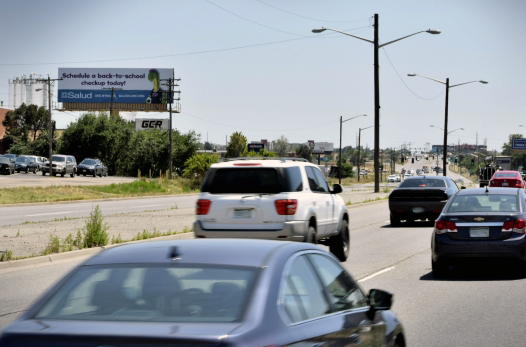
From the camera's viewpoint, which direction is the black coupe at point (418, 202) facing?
away from the camera

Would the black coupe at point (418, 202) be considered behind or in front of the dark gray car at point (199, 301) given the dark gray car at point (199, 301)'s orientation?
in front

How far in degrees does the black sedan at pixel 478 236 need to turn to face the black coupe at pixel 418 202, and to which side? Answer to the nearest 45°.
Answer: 0° — it already faces it

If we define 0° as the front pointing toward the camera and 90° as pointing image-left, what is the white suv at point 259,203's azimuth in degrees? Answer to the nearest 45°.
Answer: approximately 225°

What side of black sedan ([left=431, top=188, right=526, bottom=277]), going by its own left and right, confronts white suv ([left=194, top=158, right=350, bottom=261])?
left

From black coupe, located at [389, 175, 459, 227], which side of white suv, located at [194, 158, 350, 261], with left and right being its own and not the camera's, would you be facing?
front

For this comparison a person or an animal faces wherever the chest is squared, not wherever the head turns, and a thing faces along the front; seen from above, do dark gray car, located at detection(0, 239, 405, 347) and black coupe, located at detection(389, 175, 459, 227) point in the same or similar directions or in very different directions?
same or similar directions

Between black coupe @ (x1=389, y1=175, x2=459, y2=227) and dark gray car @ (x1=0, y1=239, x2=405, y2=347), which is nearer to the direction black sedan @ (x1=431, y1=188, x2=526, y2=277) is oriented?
the black coupe

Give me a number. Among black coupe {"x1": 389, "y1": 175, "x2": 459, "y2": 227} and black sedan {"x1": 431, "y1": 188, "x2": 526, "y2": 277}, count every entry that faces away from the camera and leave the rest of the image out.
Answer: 2

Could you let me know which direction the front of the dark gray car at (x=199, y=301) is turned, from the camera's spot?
facing away from the viewer and to the right of the viewer

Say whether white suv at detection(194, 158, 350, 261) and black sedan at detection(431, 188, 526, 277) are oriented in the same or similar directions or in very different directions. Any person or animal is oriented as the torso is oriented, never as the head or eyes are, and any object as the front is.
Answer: same or similar directions

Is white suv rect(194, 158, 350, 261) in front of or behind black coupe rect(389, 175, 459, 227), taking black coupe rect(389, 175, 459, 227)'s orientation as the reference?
behind

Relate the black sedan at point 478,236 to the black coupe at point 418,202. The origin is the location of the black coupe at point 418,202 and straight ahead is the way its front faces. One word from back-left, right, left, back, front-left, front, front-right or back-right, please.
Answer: back

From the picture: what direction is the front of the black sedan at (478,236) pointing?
away from the camera
